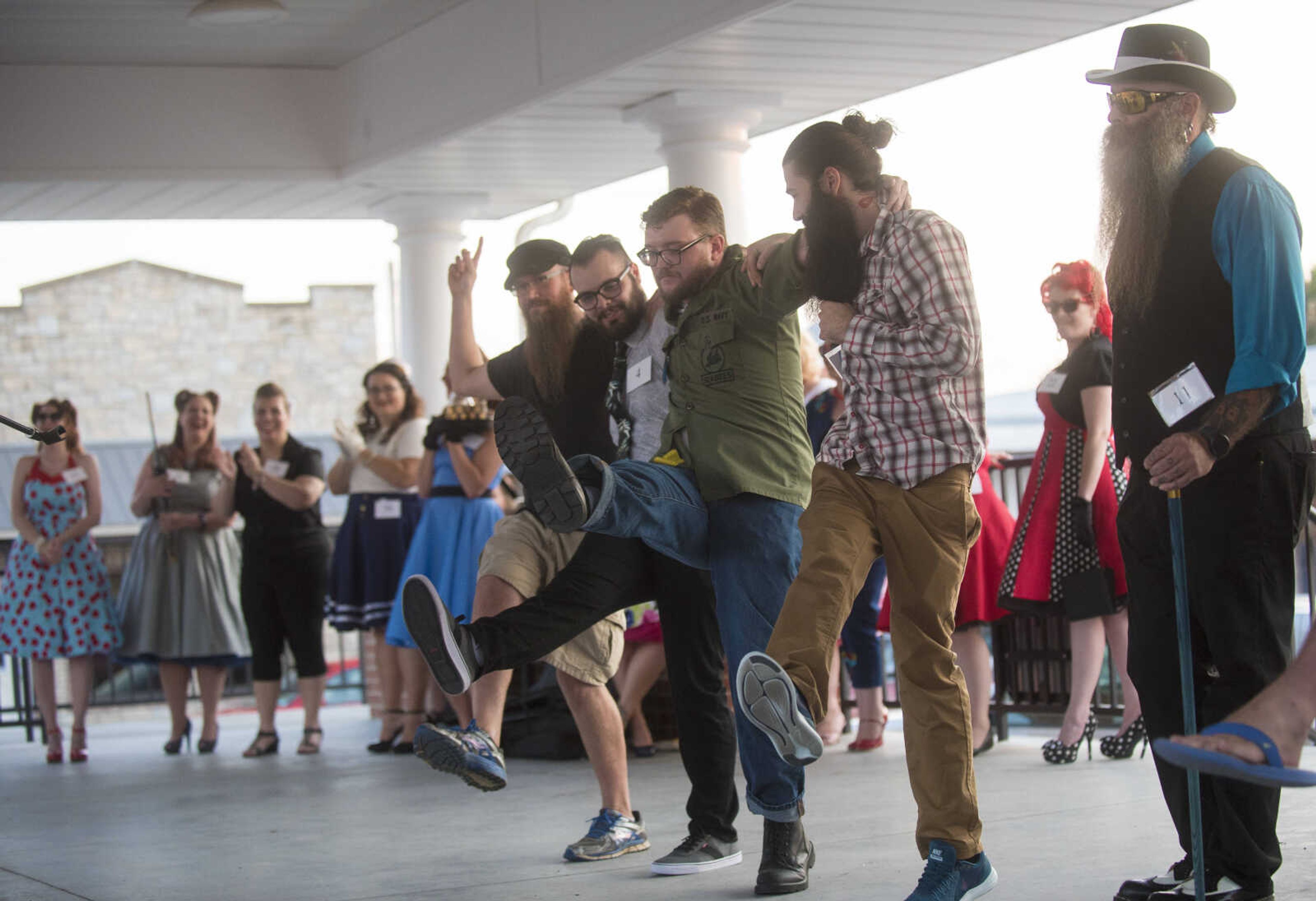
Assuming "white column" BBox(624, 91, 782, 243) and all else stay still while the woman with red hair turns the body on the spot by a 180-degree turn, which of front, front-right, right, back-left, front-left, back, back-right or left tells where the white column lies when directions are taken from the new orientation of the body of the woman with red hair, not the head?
left

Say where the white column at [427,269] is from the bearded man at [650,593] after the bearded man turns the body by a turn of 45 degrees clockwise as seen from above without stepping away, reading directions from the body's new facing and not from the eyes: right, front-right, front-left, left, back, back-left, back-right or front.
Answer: right

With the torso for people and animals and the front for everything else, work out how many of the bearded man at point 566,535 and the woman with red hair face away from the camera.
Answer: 0

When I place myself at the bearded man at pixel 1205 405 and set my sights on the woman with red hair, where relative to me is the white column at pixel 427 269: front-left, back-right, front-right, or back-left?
front-left

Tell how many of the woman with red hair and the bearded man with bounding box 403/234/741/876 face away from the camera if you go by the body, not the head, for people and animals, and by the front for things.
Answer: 0

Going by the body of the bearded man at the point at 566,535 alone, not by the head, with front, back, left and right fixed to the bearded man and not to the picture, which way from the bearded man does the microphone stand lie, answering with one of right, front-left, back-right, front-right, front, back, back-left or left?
front-right

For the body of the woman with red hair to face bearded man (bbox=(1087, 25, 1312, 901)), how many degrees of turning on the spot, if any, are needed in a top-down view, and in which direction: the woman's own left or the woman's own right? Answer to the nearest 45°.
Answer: approximately 45° to the woman's own left

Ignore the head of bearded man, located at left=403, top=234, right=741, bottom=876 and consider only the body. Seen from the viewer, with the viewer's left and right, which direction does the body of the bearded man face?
facing the viewer and to the left of the viewer

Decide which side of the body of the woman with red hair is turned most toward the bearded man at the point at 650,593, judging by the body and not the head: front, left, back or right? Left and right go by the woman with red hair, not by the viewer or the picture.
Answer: front

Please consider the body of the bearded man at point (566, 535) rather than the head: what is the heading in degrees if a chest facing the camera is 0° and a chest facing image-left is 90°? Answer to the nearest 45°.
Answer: approximately 45°

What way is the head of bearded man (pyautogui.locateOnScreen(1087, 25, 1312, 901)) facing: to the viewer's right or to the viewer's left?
to the viewer's left

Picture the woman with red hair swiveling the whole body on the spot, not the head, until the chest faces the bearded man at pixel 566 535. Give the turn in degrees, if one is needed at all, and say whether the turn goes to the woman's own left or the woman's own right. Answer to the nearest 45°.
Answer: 0° — they already face them

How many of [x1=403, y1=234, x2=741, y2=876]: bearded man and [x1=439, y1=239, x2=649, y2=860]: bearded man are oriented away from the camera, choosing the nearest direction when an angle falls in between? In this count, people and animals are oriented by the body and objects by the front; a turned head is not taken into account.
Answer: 0

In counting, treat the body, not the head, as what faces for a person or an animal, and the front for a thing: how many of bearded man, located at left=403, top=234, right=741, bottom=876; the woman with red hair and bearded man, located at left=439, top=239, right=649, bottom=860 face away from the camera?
0
